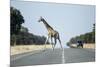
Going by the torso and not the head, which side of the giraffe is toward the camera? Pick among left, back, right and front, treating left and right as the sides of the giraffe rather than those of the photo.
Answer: left
